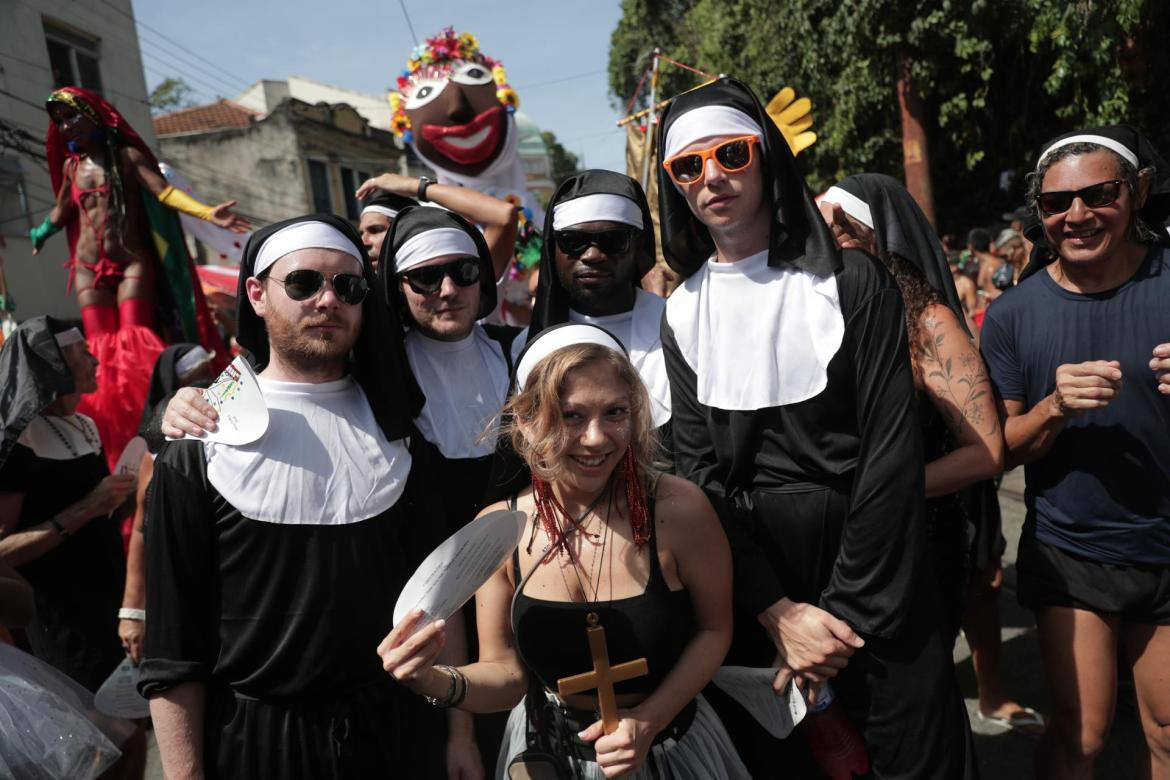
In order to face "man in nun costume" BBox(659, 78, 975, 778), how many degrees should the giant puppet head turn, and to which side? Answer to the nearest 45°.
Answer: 0° — it already faces them

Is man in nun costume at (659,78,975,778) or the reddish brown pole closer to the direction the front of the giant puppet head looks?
the man in nun costume

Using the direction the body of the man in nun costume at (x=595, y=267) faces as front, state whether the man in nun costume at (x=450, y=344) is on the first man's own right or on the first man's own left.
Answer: on the first man's own right

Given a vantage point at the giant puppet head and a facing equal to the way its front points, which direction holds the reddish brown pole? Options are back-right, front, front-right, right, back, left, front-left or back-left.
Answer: back-left

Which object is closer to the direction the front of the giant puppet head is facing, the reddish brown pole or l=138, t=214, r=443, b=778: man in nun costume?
the man in nun costume

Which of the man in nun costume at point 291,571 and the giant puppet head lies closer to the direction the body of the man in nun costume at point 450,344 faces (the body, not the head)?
the man in nun costume

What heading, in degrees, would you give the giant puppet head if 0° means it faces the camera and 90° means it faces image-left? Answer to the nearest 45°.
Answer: approximately 0°
